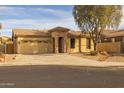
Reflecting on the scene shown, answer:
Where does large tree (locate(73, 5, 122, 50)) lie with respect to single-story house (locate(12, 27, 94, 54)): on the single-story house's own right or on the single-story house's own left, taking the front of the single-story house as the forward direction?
on the single-story house's own left

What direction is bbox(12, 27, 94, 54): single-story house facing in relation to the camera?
toward the camera
